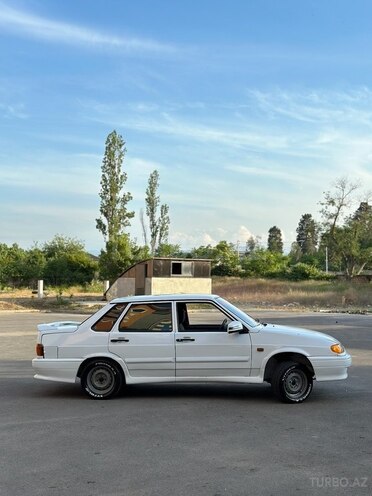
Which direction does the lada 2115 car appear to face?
to the viewer's right

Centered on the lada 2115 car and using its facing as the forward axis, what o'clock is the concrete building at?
The concrete building is roughly at 9 o'clock from the lada 2115 car.
